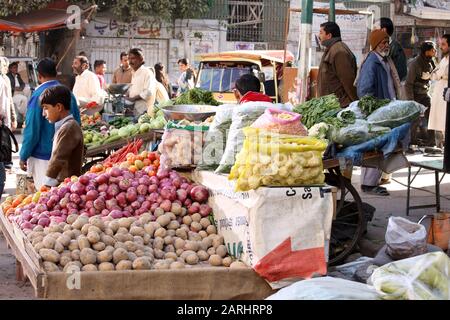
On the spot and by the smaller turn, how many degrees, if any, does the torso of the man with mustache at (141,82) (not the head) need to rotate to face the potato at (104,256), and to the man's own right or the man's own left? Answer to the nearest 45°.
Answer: approximately 45° to the man's own left

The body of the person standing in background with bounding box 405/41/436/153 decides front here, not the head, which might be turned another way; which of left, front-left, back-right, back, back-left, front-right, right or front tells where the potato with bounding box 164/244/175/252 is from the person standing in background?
right

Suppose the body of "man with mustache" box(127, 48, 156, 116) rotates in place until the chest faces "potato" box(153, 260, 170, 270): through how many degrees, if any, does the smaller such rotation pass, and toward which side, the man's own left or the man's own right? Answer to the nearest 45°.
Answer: approximately 45° to the man's own left

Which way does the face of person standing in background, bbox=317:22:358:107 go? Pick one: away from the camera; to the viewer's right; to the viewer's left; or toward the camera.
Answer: to the viewer's left

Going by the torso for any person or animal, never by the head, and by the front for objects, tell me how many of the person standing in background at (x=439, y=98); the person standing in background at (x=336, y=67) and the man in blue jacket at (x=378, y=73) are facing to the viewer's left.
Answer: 2

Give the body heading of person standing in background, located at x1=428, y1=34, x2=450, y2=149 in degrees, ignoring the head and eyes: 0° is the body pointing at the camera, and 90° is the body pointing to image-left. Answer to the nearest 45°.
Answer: approximately 90°

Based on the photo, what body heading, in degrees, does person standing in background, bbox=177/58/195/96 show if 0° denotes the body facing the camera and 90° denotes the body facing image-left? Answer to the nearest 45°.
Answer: approximately 45°

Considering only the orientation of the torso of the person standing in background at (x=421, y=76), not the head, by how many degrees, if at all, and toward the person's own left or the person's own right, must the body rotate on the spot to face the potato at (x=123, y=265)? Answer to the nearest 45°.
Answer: approximately 90° to the person's own right

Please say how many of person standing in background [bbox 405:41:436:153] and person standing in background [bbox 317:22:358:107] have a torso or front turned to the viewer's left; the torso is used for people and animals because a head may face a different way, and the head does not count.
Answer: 1
